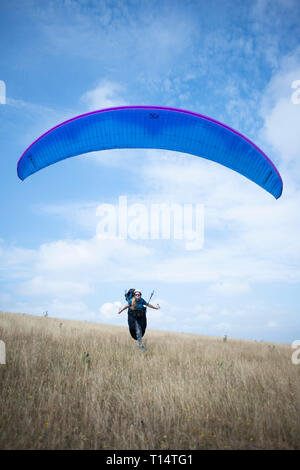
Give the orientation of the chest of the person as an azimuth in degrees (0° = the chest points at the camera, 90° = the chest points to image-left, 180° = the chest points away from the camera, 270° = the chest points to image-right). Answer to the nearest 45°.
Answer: approximately 0°
